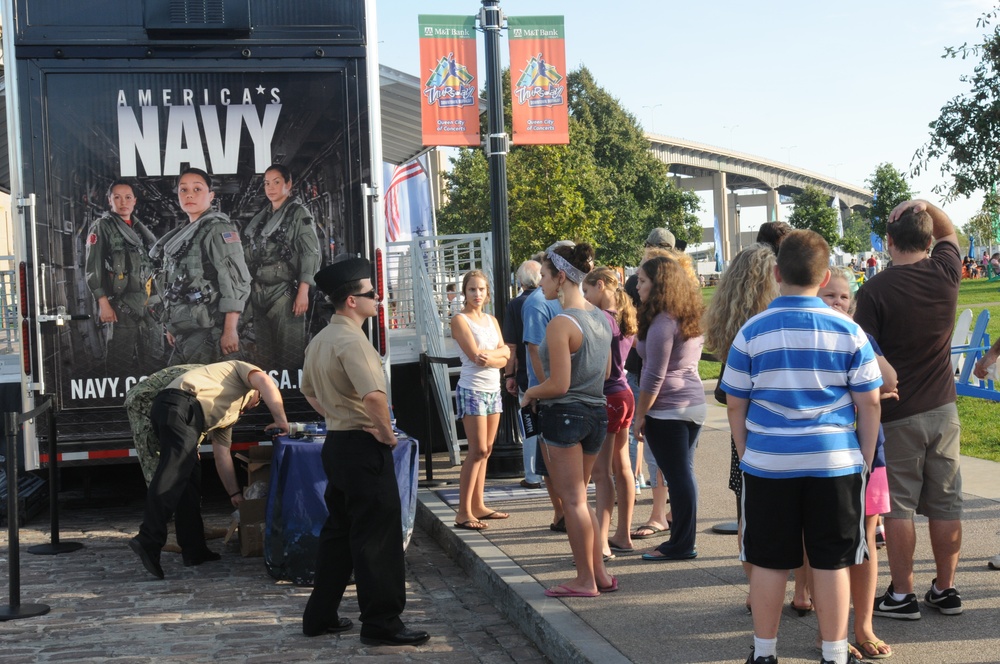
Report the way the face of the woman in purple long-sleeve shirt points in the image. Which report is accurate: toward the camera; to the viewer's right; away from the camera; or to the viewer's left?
to the viewer's left

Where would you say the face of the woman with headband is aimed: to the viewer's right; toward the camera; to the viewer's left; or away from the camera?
to the viewer's left

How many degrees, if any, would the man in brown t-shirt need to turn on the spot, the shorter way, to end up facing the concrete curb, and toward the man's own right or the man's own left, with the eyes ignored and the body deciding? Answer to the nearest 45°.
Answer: approximately 90° to the man's own left

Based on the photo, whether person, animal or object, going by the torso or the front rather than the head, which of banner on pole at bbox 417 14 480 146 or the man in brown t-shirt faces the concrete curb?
the banner on pole

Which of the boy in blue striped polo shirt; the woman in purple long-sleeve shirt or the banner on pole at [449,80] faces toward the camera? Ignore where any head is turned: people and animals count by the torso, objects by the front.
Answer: the banner on pole

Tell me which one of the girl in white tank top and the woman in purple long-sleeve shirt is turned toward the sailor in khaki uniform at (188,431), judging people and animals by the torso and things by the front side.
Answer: the woman in purple long-sleeve shirt

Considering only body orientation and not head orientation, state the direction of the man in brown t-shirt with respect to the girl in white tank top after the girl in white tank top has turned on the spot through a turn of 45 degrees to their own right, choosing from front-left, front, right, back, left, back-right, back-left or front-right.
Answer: front-left

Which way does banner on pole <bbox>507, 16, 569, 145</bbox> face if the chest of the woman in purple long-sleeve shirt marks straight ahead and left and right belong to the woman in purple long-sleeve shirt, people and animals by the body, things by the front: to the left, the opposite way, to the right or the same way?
to the left

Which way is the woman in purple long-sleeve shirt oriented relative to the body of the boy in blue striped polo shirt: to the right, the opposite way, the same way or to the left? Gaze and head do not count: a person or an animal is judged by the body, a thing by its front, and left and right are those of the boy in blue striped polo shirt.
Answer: to the left

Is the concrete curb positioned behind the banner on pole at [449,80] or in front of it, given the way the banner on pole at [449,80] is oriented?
in front

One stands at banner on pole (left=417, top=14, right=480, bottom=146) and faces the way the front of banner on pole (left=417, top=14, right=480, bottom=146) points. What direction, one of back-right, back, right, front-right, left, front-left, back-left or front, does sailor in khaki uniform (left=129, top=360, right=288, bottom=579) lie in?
front-right

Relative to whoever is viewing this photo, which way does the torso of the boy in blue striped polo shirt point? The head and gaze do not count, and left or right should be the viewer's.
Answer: facing away from the viewer

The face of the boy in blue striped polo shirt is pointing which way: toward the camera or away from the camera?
away from the camera

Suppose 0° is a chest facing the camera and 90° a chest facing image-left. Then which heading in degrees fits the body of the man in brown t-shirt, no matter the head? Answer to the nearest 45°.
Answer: approximately 180°

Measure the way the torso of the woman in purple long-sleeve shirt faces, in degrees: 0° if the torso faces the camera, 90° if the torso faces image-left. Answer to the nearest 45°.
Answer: approximately 90°

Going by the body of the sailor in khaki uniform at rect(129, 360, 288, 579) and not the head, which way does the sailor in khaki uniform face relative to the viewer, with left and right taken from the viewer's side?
facing to the right of the viewer

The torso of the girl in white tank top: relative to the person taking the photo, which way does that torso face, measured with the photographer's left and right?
facing the viewer and to the right of the viewer
